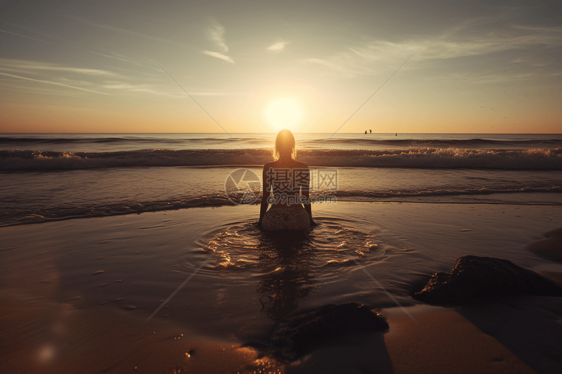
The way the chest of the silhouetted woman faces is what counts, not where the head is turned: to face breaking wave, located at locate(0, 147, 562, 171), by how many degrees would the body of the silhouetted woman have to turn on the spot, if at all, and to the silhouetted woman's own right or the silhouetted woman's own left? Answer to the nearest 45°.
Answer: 0° — they already face it

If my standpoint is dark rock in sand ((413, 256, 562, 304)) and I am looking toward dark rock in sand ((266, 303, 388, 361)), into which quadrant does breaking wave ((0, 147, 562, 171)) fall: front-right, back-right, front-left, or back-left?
back-right

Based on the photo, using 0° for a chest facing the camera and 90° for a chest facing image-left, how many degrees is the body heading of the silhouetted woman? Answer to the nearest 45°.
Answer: approximately 180°

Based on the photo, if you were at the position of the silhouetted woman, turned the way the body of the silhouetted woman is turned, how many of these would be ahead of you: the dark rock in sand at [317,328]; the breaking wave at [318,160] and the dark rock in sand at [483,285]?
1

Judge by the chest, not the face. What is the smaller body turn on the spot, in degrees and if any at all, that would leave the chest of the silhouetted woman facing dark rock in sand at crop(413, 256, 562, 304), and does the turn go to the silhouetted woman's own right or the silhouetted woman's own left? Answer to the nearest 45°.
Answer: approximately 135° to the silhouetted woman's own right

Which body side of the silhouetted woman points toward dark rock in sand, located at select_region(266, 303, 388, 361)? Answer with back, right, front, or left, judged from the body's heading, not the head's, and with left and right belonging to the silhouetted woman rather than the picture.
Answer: back

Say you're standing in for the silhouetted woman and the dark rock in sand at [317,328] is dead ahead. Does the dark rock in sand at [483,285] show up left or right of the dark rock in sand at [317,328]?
left

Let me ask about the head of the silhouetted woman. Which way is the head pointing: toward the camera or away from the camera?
away from the camera

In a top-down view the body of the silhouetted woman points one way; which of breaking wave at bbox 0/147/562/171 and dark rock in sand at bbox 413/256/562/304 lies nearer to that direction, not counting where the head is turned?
the breaking wave
